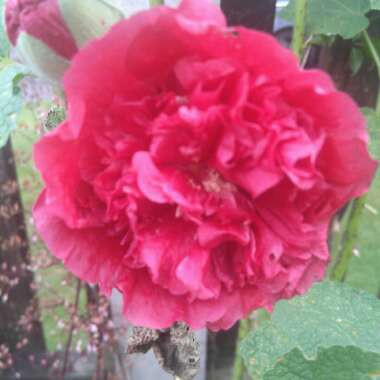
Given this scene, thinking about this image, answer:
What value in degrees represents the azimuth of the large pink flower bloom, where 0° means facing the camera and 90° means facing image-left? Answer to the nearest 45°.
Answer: approximately 0°
